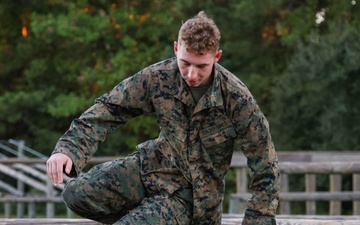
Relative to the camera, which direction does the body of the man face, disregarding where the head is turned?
toward the camera

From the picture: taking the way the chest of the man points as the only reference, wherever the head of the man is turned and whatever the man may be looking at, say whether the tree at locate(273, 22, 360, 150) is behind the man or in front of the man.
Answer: behind
